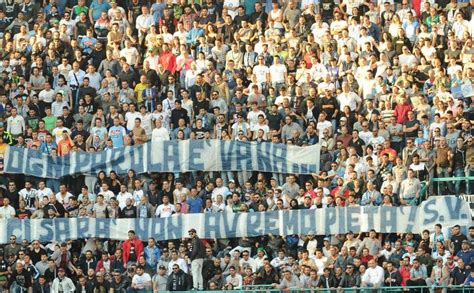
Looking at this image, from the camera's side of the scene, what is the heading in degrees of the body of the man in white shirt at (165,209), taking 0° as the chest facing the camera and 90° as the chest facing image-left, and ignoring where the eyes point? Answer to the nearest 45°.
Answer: approximately 0°

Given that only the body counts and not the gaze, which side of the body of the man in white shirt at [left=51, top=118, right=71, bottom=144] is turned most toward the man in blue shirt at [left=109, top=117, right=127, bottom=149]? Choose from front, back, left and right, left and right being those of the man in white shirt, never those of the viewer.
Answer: left

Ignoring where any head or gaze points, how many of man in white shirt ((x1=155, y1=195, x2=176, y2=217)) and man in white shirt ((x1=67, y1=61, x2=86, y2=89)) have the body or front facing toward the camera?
2
